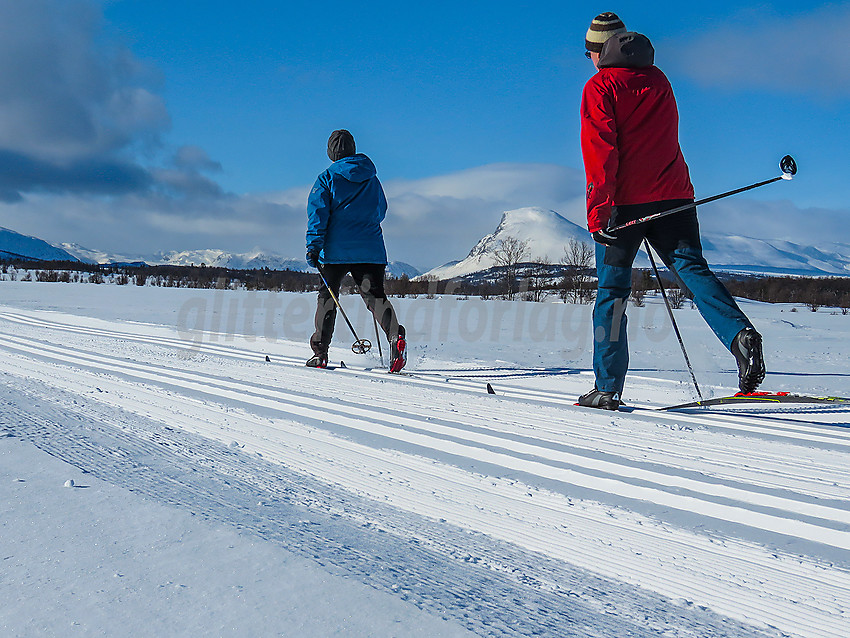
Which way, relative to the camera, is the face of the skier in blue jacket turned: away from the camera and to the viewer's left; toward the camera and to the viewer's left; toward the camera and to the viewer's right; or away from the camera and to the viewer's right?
away from the camera and to the viewer's left

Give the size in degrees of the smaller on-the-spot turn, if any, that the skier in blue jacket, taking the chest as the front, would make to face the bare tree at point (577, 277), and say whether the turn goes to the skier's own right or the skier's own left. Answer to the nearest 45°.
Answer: approximately 90° to the skier's own right

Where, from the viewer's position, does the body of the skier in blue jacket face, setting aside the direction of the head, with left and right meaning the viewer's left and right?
facing away from the viewer and to the left of the viewer

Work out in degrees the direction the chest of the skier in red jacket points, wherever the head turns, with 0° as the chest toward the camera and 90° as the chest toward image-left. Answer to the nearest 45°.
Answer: approximately 135°

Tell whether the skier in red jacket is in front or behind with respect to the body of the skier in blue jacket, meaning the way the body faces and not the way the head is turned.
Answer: behind

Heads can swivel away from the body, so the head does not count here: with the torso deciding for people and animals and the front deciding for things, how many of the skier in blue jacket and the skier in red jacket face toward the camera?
0

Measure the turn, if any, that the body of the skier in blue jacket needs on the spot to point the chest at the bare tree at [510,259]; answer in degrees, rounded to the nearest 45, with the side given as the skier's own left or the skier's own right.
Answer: approximately 45° to the skier's own right

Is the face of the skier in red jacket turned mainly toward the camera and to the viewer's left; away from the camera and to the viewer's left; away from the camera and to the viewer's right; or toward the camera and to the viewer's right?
away from the camera and to the viewer's left

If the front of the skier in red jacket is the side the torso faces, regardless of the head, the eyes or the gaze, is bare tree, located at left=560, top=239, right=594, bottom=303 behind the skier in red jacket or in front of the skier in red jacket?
in front
